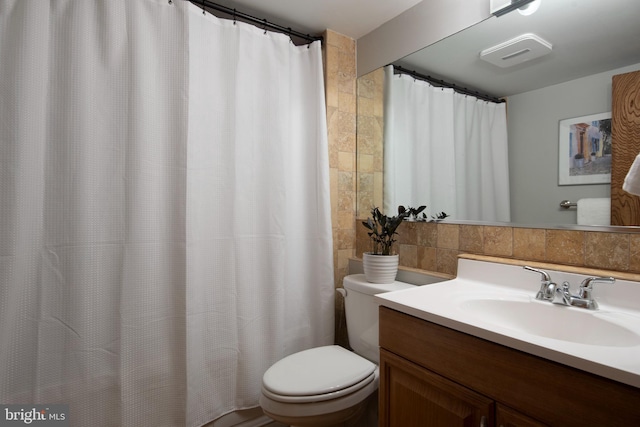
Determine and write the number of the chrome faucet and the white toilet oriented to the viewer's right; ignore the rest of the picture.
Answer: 0

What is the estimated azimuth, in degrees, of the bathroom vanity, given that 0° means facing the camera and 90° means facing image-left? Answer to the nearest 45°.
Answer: approximately 45°

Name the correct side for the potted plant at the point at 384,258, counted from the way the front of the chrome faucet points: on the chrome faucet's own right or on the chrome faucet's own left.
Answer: on the chrome faucet's own right

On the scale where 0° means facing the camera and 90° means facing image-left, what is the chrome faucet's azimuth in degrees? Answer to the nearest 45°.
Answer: approximately 45°

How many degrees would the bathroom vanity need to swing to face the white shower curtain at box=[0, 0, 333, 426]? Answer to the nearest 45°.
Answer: approximately 45° to its right

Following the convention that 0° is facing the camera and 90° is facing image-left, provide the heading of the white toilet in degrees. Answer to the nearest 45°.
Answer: approximately 45°

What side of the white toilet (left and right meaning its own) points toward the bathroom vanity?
left

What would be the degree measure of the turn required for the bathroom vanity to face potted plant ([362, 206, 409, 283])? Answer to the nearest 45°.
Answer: approximately 90° to its right

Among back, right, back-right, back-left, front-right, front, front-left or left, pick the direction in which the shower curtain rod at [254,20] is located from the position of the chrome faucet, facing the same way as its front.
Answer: front-right
